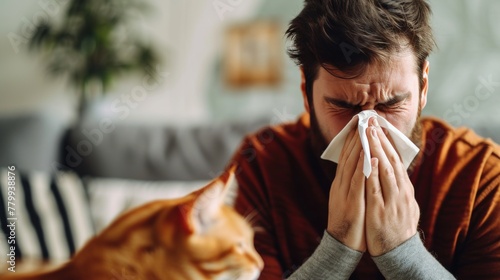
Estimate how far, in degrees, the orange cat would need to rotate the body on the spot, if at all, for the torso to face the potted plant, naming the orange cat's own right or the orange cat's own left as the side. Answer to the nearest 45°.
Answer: approximately 90° to the orange cat's own left

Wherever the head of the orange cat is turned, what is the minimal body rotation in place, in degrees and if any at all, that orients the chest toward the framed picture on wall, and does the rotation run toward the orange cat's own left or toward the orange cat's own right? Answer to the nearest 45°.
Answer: approximately 90° to the orange cat's own left

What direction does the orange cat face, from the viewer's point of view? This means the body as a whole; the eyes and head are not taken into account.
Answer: to the viewer's right

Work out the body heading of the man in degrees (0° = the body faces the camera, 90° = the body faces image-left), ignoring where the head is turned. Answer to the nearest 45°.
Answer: approximately 0°

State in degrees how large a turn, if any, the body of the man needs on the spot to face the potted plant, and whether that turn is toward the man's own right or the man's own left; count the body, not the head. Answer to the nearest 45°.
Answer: approximately 135° to the man's own right

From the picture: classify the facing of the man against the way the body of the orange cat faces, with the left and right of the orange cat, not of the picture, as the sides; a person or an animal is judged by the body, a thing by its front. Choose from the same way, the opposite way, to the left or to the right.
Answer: to the right

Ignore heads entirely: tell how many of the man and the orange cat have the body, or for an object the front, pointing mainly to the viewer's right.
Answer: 1
